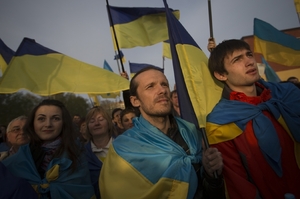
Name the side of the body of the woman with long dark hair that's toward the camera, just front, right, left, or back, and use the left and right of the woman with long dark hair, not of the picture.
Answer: front

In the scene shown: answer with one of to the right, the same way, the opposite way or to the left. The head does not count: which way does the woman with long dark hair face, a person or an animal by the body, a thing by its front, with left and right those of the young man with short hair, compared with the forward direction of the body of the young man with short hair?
the same way

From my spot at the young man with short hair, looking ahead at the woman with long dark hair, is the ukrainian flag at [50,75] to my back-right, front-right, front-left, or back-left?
front-right

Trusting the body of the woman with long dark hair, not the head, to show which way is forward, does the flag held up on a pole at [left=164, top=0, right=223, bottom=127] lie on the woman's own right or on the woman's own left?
on the woman's own left

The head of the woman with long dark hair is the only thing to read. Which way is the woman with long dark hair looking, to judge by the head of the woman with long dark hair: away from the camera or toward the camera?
toward the camera

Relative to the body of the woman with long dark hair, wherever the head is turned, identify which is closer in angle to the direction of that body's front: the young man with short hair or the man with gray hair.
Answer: the young man with short hair

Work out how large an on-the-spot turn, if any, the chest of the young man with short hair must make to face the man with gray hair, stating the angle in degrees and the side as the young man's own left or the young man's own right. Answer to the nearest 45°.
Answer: approximately 135° to the young man's own right

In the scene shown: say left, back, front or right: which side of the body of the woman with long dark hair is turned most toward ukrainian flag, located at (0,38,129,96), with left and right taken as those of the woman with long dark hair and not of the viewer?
back

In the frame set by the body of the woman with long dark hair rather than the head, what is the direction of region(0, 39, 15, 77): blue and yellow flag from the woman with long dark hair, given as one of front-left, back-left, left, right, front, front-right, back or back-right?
back

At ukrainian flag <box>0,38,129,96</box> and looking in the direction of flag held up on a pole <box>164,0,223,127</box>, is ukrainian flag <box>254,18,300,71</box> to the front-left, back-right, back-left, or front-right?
front-left

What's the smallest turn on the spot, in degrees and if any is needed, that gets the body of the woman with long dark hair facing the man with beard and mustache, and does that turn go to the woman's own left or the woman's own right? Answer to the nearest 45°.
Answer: approximately 45° to the woman's own left

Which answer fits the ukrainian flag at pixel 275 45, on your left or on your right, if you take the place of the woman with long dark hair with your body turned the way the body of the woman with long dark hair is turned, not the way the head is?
on your left

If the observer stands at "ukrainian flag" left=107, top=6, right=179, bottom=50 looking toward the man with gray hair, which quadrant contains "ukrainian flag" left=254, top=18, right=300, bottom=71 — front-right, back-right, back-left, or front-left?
back-left

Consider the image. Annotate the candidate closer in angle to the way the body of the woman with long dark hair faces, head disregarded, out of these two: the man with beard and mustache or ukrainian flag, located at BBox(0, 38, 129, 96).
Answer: the man with beard and mustache

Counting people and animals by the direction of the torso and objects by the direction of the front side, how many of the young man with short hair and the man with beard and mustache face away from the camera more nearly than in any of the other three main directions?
0

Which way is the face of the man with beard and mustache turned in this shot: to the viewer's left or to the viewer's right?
to the viewer's right

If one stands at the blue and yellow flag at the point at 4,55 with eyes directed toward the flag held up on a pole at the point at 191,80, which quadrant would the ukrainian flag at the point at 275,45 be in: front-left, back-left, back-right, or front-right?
front-left

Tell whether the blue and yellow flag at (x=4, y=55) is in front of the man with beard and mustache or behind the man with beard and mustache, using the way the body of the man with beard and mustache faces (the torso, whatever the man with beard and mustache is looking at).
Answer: behind
